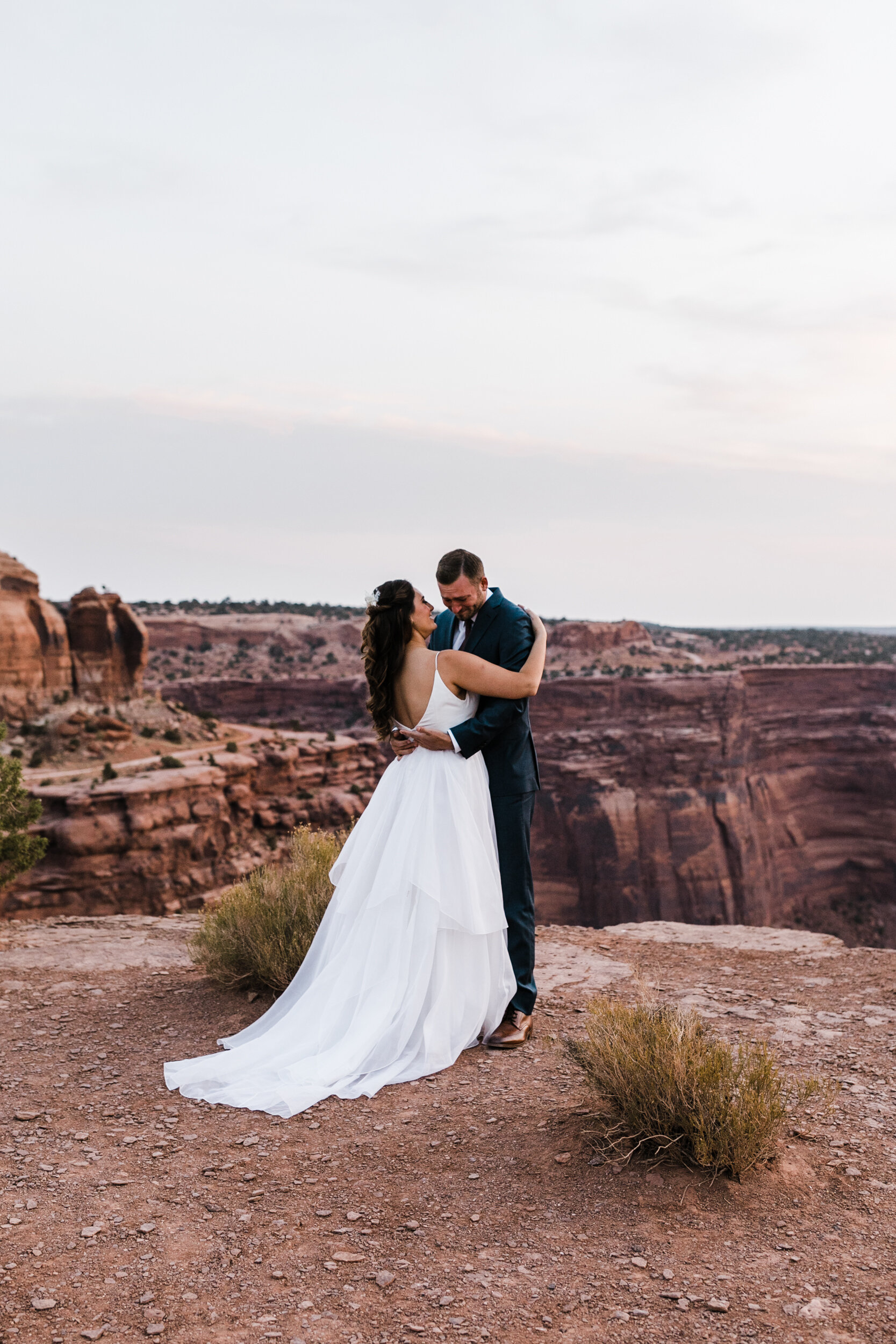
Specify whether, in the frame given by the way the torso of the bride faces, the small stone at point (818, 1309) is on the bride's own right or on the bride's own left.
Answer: on the bride's own right

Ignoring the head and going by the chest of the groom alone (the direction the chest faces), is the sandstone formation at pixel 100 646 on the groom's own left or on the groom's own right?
on the groom's own right

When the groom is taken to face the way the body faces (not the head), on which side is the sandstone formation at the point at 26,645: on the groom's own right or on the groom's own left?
on the groom's own right

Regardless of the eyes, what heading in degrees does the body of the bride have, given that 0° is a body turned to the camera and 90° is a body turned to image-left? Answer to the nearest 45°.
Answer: approximately 225°

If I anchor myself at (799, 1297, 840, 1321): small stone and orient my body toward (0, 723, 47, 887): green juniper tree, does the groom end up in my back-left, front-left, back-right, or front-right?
front-right

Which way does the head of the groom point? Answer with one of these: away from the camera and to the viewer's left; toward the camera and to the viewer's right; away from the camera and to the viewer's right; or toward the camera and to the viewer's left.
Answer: toward the camera and to the viewer's left

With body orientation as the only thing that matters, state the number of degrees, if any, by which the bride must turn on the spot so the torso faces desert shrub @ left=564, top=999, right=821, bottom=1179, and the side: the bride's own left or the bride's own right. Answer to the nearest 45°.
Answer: approximately 90° to the bride's own right

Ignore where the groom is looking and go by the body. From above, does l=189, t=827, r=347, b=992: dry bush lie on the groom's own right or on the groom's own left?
on the groom's own right

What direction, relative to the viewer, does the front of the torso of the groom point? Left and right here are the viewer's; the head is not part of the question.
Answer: facing the viewer and to the left of the viewer

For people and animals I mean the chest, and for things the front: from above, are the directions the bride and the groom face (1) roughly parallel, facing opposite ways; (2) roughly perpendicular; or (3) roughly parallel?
roughly parallel, facing opposite ways

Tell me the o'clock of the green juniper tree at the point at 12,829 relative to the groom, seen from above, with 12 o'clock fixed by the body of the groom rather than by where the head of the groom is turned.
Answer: The green juniper tree is roughly at 3 o'clock from the groom.
